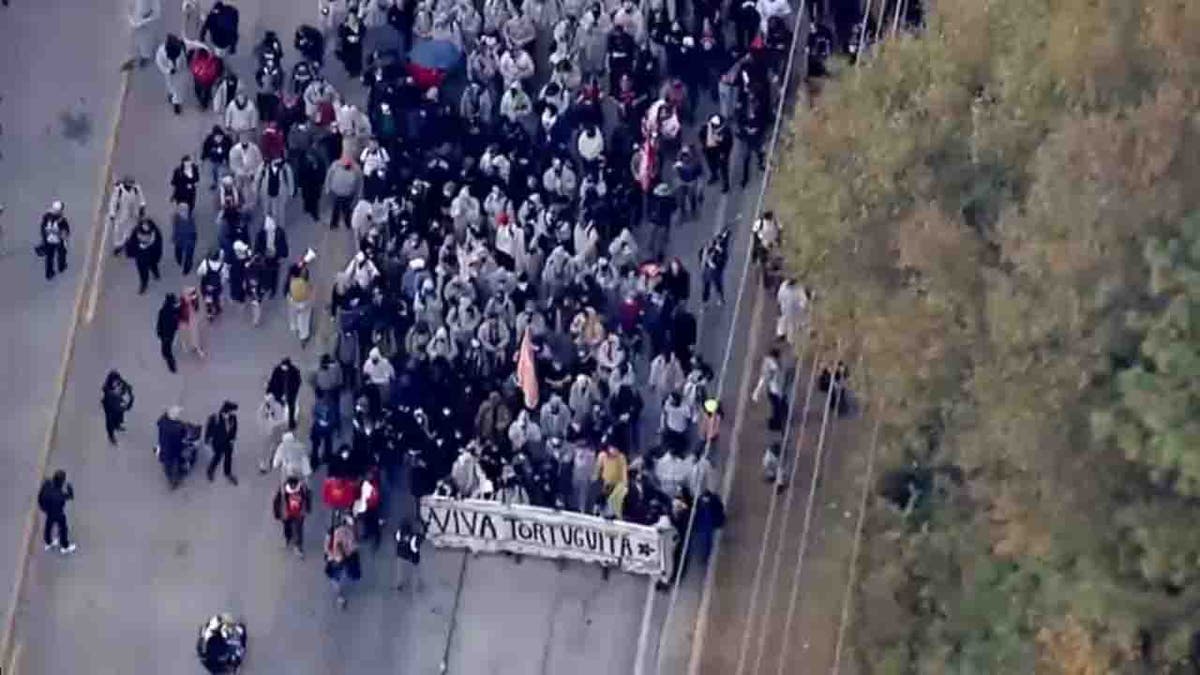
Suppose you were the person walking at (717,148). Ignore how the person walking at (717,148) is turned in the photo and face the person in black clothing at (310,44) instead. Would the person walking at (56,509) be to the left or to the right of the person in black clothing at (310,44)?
left

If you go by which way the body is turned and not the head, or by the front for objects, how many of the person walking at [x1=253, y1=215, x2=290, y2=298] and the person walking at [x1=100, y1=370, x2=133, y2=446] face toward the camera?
2

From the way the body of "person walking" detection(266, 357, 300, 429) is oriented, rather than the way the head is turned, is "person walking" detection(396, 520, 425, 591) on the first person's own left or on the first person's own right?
on the first person's own left

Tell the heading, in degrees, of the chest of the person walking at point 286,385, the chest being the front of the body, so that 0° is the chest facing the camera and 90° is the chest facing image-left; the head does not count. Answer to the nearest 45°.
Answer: approximately 0°

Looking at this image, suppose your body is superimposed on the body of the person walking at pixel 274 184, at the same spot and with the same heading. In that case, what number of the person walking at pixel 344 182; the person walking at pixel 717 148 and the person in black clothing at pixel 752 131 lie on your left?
3

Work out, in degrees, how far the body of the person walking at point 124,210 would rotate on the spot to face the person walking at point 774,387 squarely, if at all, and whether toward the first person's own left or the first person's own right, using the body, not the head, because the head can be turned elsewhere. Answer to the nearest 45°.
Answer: approximately 45° to the first person's own left

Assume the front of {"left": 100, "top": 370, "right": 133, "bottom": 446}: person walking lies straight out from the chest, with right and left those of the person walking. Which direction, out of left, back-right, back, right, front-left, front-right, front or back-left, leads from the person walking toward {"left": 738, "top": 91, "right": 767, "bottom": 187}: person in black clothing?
left

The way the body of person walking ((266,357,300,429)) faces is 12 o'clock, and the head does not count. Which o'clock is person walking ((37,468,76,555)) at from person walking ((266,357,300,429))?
person walking ((37,468,76,555)) is roughly at 3 o'clock from person walking ((266,357,300,429)).

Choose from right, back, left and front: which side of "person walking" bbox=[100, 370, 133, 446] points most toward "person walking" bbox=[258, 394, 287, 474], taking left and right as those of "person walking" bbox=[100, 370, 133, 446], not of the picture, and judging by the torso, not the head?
left
